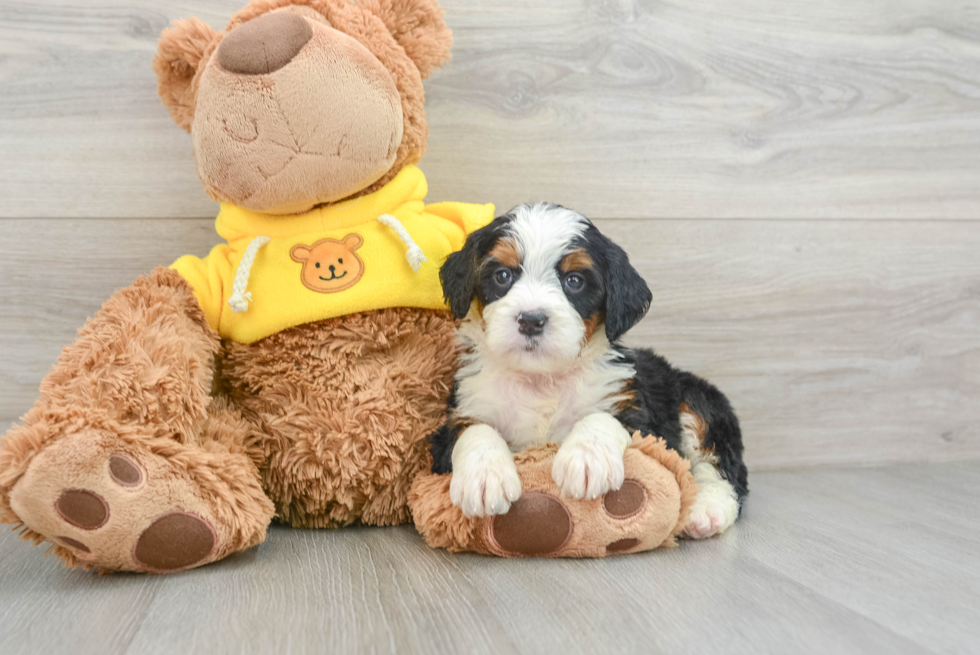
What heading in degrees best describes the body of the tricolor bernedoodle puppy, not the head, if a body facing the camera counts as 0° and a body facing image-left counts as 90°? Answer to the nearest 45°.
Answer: approximately 45°

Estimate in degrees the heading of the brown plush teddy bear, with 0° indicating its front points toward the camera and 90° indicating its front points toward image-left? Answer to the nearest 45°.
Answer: approximately 0°
